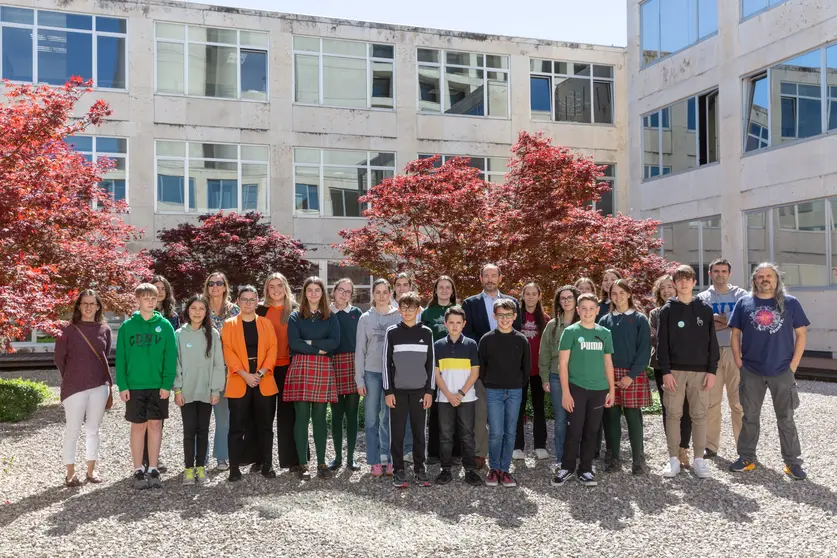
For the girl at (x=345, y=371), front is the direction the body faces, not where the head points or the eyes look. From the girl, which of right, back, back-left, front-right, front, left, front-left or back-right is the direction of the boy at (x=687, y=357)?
left

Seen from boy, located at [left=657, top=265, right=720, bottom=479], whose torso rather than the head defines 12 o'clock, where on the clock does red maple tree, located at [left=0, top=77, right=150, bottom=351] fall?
The red maple tree is roughly at 3 o'clock from the boy.

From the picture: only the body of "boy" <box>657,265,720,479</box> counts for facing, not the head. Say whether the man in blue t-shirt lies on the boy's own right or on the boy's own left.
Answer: on the boy's own left

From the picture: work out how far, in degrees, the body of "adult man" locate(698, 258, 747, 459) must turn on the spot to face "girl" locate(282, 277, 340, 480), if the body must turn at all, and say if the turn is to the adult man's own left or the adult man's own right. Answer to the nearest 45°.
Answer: approximately 45° to the adult man's own right

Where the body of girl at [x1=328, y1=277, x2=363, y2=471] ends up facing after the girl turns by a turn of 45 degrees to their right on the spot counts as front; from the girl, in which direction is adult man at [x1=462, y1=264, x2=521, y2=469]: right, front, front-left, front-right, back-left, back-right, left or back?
back-left

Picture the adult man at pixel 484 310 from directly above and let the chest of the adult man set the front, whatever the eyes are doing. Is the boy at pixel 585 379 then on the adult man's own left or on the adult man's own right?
on the adult man's own left

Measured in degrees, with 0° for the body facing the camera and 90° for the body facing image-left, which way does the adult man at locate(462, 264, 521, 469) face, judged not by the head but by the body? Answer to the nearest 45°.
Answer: approximately 0°
